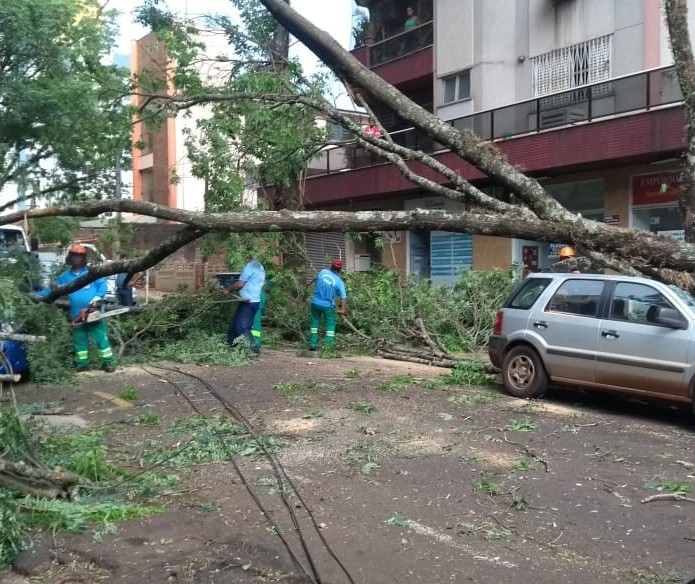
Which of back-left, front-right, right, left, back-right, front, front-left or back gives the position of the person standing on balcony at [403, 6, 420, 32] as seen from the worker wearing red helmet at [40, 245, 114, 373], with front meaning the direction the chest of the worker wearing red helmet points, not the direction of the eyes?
back-left

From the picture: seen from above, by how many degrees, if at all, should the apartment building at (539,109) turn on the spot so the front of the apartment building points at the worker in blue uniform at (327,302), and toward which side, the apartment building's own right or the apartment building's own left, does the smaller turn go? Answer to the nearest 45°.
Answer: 0° — it already faces them

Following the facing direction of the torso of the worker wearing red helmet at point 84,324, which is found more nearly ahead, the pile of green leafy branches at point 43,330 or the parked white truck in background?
the pile of green leafy branches

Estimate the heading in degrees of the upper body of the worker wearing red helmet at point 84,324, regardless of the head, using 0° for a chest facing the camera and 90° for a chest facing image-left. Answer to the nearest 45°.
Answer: approximately 0°

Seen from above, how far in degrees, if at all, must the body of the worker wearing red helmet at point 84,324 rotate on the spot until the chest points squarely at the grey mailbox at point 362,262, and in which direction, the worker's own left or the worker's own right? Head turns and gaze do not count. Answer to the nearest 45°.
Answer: approximately 135° to the worker's own left

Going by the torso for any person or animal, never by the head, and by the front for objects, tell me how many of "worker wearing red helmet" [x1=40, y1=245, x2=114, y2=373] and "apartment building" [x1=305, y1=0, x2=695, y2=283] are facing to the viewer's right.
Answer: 0

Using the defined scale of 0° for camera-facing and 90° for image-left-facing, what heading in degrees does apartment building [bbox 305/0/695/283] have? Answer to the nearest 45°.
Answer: approximately 45°

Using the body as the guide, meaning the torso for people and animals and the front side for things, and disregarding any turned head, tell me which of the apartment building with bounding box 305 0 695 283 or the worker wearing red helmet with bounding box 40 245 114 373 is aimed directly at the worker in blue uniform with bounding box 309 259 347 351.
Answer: the apartment building
